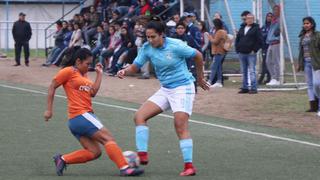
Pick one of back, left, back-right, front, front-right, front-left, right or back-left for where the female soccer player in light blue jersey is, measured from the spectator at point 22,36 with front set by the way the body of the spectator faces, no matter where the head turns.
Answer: front

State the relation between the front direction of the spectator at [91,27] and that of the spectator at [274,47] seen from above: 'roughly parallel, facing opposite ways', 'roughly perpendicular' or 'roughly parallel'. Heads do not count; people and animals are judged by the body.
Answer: roughly parallel

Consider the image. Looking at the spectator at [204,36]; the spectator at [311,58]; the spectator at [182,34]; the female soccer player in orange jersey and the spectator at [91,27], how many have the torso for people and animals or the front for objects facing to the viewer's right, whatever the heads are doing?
1

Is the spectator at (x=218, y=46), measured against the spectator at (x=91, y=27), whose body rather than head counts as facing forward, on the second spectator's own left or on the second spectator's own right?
on the second spectator's own left

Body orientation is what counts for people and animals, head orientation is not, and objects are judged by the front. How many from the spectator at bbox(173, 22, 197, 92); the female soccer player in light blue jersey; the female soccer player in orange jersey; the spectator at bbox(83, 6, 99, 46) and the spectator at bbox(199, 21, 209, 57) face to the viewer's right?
1

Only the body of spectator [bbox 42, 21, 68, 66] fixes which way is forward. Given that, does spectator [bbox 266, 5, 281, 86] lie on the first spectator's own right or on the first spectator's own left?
on the first spectator's own left

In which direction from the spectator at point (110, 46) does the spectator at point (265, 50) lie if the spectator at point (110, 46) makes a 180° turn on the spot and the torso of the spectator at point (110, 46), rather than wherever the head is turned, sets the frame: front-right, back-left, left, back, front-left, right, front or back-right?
right

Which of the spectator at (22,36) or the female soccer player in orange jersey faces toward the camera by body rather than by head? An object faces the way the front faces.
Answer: the spectator

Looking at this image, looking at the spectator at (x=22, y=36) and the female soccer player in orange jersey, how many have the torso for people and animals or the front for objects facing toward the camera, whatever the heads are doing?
1

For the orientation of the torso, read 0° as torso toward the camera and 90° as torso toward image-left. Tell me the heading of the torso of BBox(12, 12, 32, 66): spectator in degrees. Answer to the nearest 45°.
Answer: approximately 0°

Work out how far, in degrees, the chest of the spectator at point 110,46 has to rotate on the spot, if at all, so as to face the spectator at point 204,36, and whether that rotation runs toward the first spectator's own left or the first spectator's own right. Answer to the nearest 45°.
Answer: approximately 90° to the first spectator's own left

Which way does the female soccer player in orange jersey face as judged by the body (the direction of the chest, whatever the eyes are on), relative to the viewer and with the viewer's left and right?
facing to the right of the viewer

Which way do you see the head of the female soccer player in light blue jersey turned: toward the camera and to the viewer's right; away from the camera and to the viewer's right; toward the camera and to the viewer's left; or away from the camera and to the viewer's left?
toward the camera and to the viewer's left

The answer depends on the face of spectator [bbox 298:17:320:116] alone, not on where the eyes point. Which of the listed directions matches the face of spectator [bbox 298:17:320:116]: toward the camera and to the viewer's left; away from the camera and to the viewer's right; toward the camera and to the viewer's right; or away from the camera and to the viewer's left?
toward the camera and to the viewer's left

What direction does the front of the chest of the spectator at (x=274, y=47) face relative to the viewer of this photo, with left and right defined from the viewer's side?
facing the viewer and to the left of the viewer

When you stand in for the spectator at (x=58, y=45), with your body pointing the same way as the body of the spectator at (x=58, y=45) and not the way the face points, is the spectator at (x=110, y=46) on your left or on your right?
on your left
